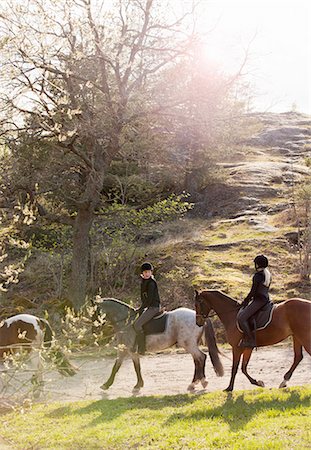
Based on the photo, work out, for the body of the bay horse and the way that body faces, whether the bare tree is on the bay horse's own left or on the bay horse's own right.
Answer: on the bay horse's own right

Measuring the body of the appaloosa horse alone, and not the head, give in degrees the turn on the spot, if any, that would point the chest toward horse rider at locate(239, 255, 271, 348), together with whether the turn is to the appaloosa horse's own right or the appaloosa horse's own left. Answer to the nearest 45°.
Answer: approximately 135° to the appaloosa horse's own left

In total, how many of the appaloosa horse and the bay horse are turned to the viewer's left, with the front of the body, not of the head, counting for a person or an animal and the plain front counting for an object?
2

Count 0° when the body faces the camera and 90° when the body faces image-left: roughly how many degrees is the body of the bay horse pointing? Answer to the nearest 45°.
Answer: approximately 90°

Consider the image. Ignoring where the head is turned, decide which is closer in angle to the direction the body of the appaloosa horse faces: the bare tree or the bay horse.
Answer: the bare tree

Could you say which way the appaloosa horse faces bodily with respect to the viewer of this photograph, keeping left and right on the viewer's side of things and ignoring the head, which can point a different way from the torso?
facing to the left of the viewer

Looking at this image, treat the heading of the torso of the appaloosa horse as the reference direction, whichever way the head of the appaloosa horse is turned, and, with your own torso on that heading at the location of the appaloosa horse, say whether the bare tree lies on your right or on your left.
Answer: on your right
